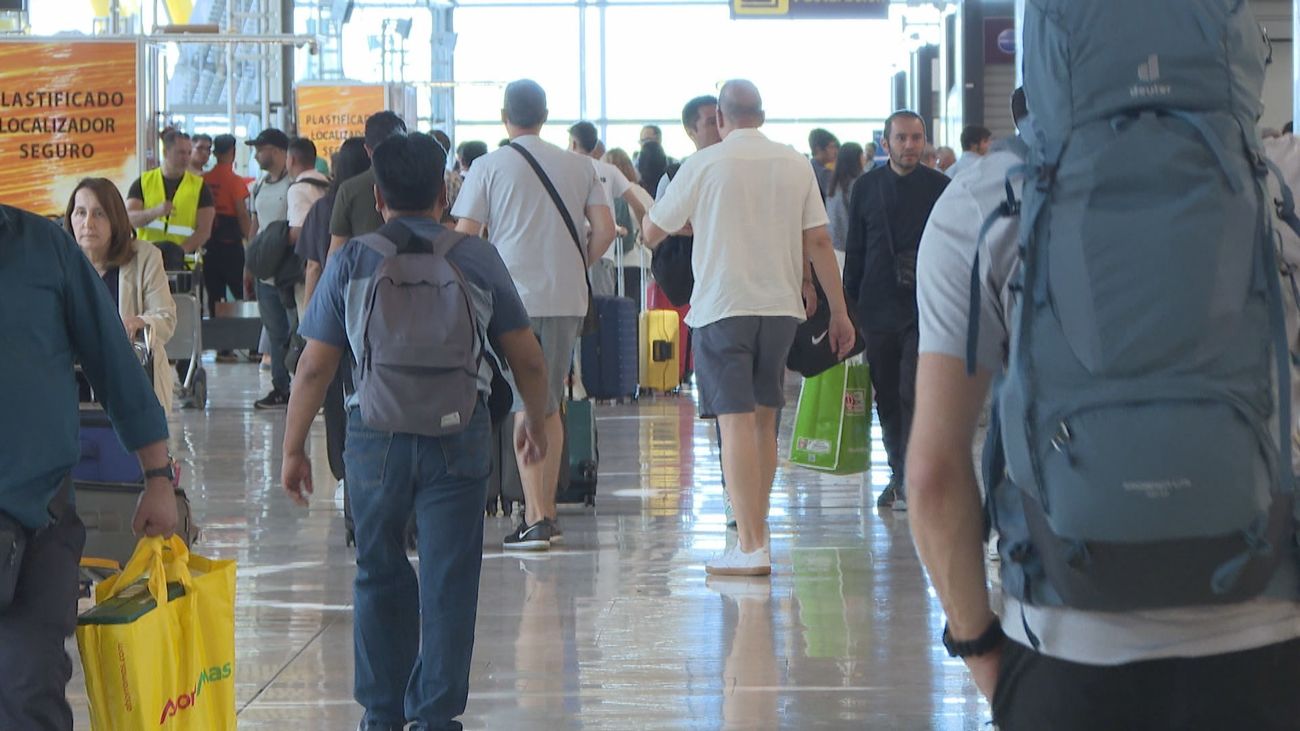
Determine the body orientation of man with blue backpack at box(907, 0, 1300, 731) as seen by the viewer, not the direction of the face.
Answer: away from the camera

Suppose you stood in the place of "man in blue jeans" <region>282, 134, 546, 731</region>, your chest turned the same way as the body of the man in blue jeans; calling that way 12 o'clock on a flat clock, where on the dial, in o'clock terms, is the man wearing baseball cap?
The man wearing baseball cap is roughly at 12 o'clock from the man in blue jeans.

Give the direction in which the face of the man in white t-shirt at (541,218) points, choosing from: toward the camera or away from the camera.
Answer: away from the camera

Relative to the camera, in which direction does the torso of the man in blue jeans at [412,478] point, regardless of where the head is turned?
away from the camera

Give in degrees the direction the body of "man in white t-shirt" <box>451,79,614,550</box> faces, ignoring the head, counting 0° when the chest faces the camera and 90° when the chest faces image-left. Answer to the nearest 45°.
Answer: approximately 180°

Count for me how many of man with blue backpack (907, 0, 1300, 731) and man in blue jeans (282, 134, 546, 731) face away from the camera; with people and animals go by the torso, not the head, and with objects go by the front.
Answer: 2

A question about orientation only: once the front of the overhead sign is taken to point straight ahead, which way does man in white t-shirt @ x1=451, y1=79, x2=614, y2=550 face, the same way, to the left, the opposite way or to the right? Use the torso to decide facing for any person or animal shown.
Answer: the opposite way

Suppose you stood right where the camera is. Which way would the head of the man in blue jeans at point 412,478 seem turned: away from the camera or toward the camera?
away from the camera
